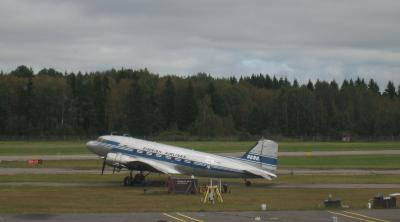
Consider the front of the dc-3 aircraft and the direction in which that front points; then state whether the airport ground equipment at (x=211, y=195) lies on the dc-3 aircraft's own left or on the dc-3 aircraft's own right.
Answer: on the dc-3 aircraft's own left

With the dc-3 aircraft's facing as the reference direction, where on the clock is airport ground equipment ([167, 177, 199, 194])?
The airport ground equipment is roughly at 9 o'clock from the dc-3 aircraft.

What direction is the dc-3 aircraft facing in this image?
to the viewer's left
